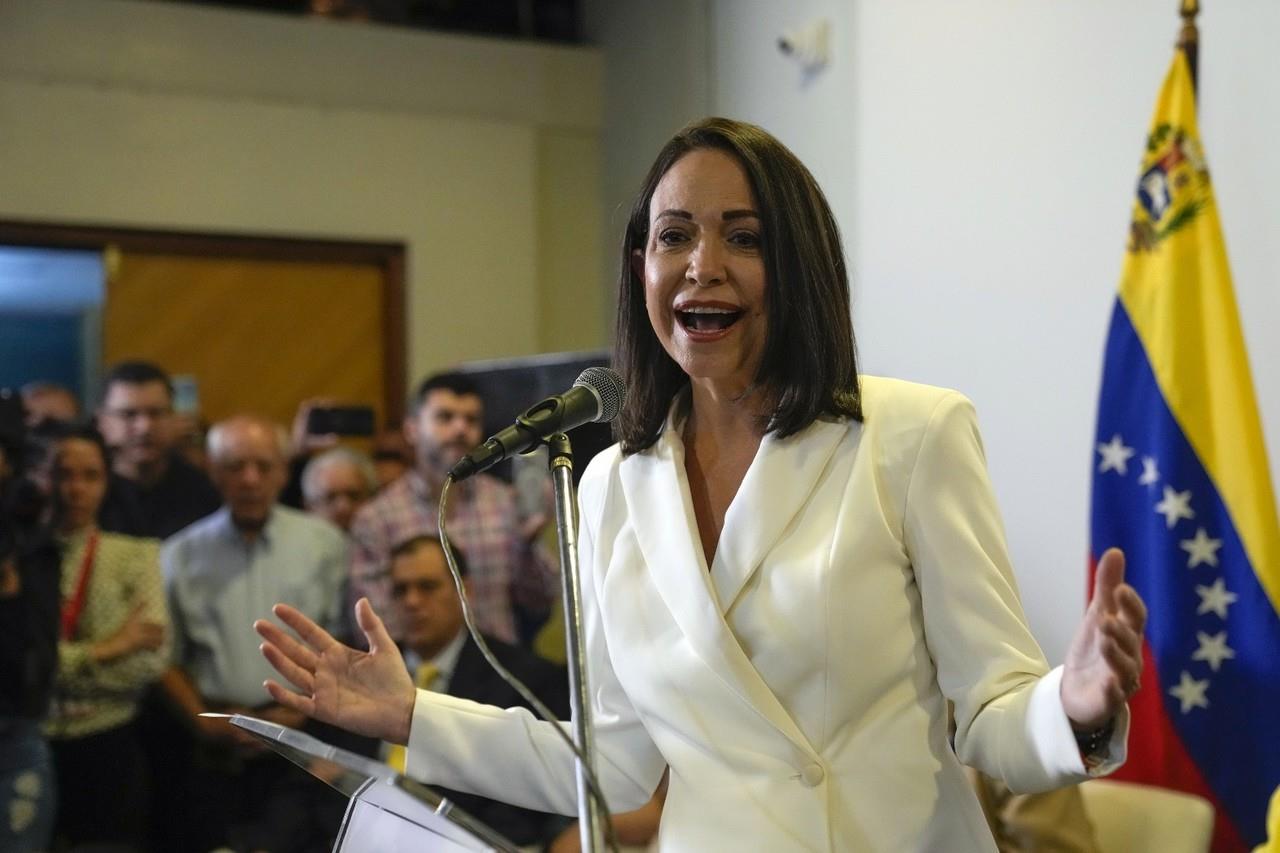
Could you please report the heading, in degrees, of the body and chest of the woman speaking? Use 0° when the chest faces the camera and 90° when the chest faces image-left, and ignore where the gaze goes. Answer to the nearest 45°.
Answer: approximately 45°

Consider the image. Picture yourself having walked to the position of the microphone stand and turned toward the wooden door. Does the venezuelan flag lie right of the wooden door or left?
right

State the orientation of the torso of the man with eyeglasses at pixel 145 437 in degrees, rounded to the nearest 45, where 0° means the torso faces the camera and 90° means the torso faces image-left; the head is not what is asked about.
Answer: approximately 0°

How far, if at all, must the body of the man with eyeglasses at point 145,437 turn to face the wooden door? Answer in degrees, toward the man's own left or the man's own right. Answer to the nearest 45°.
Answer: approximately 180°

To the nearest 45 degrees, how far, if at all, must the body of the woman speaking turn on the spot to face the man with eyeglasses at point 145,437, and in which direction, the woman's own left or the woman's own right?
approximately 90° to the woman's own right

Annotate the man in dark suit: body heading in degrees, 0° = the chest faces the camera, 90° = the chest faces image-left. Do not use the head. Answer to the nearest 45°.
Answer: approximately 45°

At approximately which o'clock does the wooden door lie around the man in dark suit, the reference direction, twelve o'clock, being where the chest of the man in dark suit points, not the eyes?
The wooden door is roughly at 4 o'clock from the man in dark suit.

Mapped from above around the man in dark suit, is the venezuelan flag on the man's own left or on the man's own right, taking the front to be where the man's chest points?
on the man's own left
